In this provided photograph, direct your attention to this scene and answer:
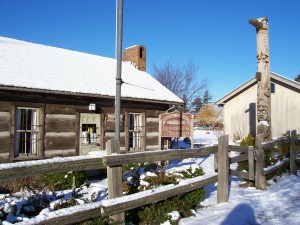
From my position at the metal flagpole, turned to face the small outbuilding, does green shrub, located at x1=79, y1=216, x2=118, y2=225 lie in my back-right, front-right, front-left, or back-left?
back-right

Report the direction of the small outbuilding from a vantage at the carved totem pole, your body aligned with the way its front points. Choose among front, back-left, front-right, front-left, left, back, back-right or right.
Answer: back-right

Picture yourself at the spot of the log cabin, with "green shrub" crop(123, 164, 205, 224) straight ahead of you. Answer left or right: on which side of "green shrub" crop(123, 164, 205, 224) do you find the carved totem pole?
left

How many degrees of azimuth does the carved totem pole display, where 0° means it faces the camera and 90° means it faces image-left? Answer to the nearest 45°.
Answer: approximately 45°

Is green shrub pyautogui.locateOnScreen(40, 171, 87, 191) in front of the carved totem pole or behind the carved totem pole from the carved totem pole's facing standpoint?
in front

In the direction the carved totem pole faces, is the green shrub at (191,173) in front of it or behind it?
in front
